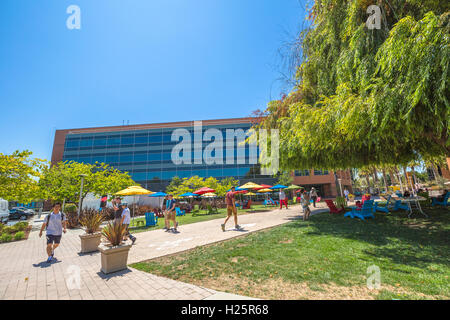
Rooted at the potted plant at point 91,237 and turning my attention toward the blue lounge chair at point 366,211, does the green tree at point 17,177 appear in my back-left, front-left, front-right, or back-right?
back-left

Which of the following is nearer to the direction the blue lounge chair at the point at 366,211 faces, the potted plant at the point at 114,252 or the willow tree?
the potted plant

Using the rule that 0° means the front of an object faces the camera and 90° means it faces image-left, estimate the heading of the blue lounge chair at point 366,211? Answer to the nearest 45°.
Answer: approximately 90°

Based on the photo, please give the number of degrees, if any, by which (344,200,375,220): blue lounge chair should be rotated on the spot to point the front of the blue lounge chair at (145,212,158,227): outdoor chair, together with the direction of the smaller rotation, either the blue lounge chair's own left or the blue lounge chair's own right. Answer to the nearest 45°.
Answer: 0° — it already faces it

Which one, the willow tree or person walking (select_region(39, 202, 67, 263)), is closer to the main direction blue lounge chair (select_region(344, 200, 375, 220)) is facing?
the person walking

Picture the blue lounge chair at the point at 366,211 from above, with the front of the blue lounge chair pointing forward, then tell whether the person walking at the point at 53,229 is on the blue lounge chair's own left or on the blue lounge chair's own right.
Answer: on the blue lounge chair's own left

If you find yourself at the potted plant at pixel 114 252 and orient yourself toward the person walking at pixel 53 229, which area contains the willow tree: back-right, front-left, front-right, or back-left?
back-right
